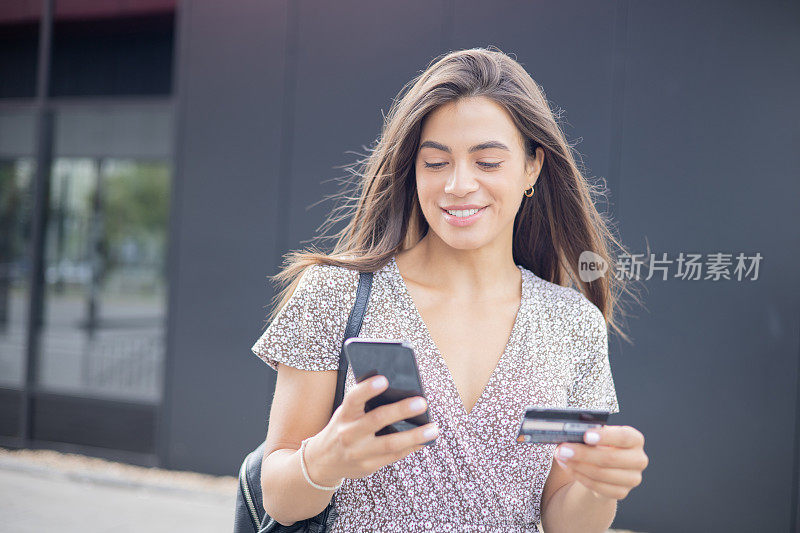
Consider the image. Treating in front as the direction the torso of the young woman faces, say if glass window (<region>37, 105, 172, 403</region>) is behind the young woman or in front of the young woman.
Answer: behind

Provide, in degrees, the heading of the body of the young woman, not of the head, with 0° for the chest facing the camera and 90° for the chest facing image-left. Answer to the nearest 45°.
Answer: approximately 0°

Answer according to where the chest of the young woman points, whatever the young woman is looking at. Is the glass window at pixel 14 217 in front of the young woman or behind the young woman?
behind
